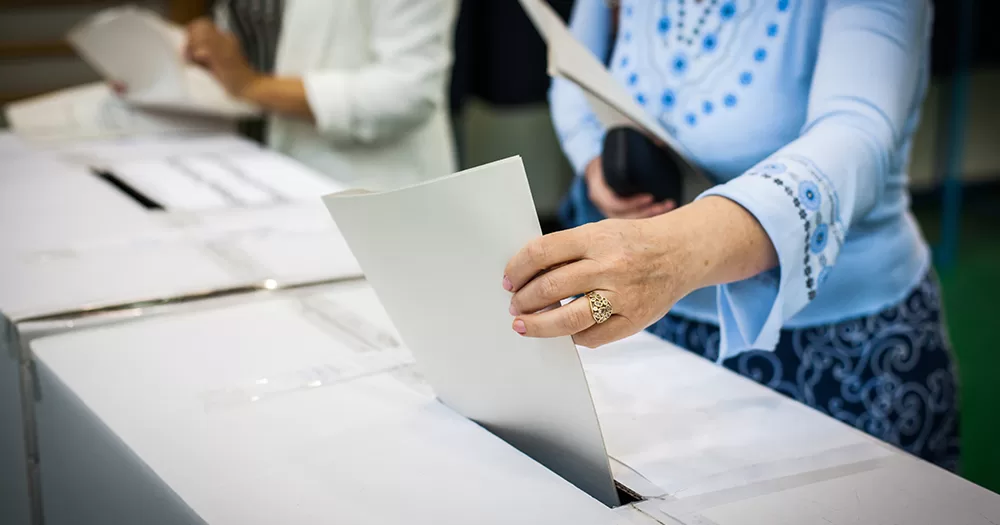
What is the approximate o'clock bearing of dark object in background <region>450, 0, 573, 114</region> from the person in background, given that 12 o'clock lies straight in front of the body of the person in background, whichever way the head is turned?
The dark object in background is roughly at 5 o'clock from the person in background.

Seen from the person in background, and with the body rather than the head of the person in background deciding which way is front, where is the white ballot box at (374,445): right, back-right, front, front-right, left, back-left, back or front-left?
front-left

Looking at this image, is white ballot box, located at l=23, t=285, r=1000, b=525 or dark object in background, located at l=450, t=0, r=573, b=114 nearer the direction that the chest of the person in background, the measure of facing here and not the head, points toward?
the white ballot box

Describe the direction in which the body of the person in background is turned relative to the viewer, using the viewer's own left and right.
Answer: facing the viewer and to the left of the viewer

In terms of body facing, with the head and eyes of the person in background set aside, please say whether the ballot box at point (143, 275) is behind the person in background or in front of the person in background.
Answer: in front

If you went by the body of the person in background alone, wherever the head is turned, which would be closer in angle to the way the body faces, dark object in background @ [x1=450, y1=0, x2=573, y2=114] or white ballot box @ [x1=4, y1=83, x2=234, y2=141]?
the white ballot box
